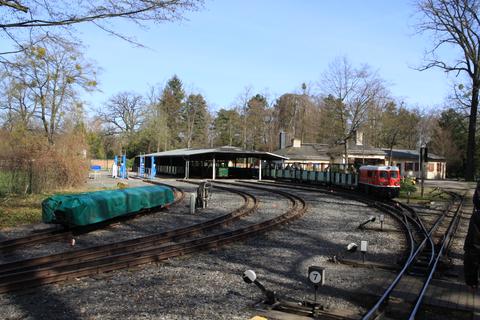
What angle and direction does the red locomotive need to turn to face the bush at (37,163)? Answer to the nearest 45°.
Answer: approximately 135° to its right

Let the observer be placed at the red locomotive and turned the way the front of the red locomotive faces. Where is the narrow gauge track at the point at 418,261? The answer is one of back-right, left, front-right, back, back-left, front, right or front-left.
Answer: front-right

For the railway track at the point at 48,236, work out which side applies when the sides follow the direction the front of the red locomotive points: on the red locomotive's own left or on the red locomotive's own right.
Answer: on the red locomotive's own right

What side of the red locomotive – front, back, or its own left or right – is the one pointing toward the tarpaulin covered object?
right

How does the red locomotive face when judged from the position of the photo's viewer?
facing the viewer and to the right of the viewer

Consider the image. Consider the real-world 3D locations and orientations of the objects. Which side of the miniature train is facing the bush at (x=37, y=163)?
right

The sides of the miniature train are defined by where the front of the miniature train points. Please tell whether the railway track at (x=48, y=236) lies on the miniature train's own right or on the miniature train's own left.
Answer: on the miniature train's own right

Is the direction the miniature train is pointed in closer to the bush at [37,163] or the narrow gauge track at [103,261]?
the narrow gauge track

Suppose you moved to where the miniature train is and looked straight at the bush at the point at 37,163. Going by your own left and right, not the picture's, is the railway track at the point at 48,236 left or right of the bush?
left
